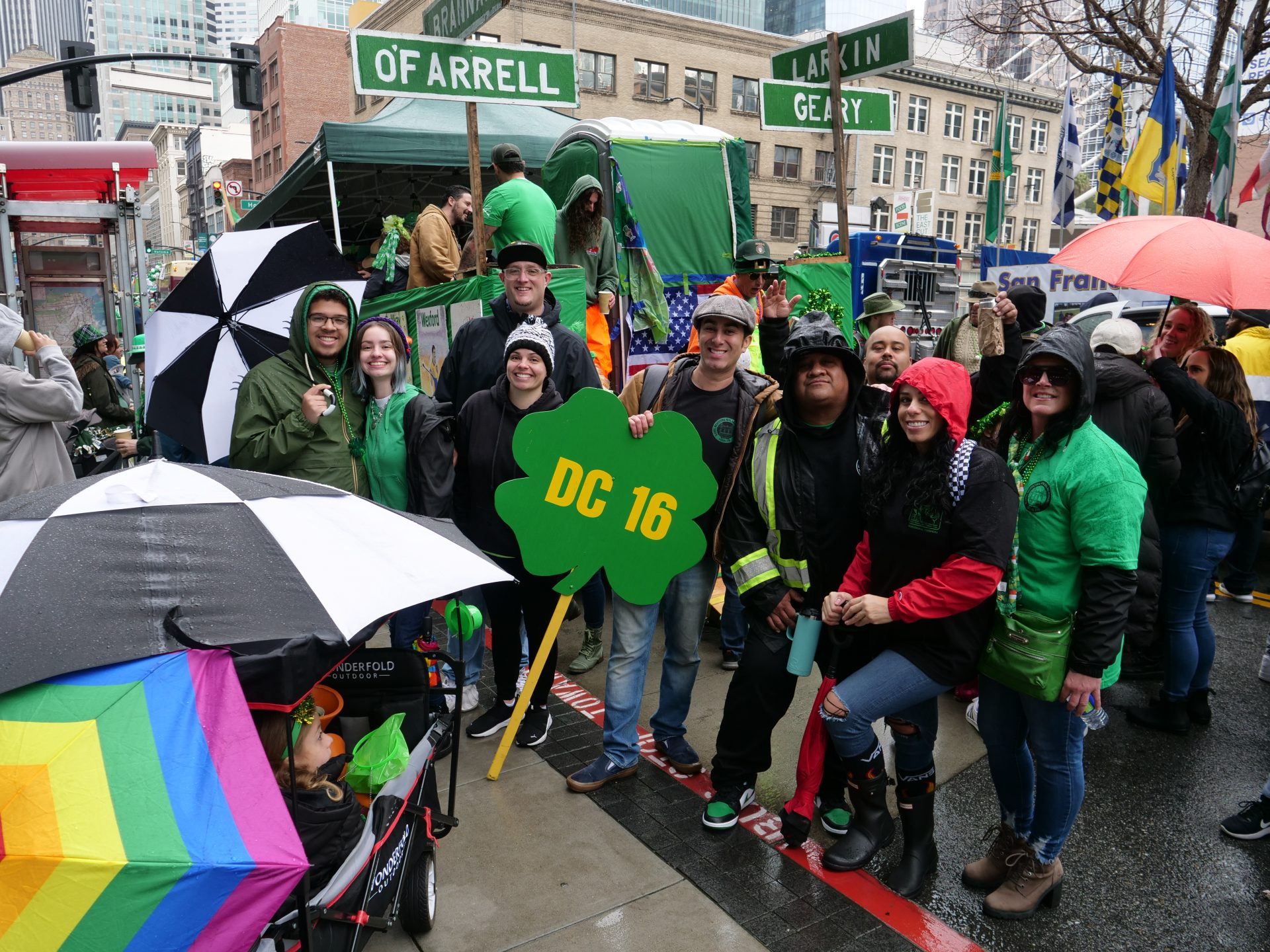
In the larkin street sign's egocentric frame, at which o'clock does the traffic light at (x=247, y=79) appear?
The traffic light is roughly at 3 o'clock from the larkin street sign.

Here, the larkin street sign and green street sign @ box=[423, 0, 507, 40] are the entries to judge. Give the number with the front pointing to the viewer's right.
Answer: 0

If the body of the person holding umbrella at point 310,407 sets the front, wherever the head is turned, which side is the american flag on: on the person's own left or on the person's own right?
on the person's own left

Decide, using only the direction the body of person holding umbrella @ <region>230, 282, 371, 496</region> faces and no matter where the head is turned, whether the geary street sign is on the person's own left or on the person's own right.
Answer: on the person's own left

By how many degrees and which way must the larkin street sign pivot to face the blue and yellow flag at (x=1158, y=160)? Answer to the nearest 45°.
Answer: approximately 180°

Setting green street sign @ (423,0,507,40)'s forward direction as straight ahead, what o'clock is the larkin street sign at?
The larkin street sign is roughly at 7 o'clock from the green street sign.

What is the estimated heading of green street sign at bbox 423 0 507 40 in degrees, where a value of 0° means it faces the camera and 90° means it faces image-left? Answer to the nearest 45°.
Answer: approximately 45°

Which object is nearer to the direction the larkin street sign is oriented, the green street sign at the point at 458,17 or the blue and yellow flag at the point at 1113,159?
the green street sign

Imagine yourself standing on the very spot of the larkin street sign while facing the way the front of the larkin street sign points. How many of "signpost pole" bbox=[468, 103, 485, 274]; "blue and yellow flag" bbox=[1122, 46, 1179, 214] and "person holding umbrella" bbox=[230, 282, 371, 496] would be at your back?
1

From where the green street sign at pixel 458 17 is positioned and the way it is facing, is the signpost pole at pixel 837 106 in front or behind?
behind
